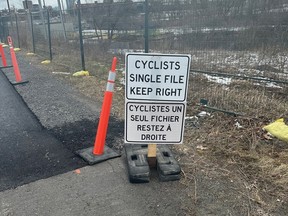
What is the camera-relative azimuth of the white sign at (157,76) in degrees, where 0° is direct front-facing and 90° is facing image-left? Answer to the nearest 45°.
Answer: approximately 0°

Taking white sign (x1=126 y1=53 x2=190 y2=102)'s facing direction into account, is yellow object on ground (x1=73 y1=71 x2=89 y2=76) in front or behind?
behind

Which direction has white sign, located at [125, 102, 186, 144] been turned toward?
toward the camera

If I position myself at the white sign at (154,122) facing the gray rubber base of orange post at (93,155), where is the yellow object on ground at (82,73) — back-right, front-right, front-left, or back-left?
front-right

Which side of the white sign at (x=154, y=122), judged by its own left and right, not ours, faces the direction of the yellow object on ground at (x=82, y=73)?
back

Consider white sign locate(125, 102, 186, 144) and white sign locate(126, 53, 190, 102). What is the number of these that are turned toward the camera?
2

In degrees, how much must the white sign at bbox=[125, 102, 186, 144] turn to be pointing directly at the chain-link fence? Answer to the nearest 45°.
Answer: approximately 135° to its left
